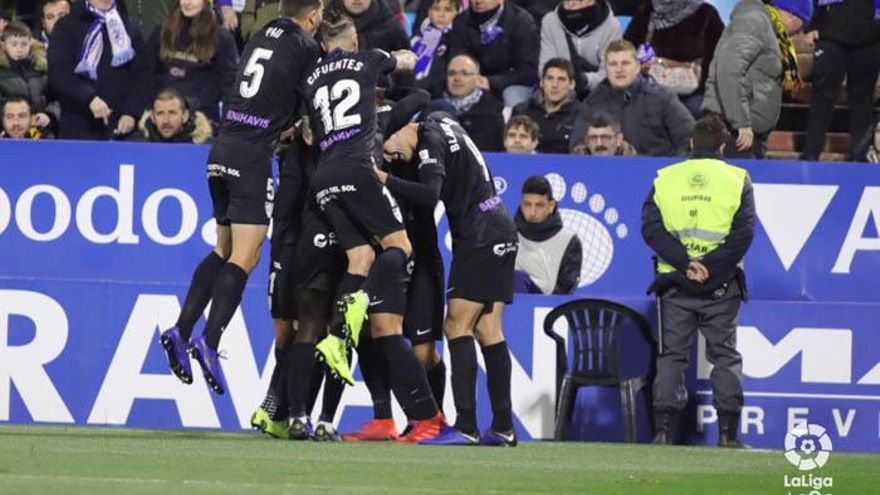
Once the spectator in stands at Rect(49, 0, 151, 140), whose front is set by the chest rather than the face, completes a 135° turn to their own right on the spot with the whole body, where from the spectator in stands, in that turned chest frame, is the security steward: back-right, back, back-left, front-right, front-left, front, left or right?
back

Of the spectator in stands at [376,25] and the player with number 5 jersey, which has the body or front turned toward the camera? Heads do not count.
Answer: the spectator in stands

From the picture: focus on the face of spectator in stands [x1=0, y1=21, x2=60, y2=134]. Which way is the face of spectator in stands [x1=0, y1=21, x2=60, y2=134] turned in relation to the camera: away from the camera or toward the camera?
toward the camera

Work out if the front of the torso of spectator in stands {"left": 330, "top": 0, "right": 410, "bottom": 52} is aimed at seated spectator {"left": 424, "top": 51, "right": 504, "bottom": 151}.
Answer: no

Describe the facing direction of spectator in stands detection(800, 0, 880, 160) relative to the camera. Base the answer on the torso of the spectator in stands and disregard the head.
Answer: toward the camera

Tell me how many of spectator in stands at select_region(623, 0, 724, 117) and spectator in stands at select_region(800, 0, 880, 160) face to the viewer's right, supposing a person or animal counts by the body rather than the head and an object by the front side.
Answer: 0

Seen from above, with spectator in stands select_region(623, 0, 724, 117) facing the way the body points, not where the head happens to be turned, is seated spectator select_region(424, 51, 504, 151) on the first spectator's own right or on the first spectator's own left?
on the first spectator's own right

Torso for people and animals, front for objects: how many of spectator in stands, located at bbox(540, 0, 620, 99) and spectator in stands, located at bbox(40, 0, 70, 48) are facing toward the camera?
2

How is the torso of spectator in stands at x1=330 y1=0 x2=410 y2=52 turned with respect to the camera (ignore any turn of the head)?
toward the camera

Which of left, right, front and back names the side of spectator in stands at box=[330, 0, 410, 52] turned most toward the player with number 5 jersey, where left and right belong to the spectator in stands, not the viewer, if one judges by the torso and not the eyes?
front
